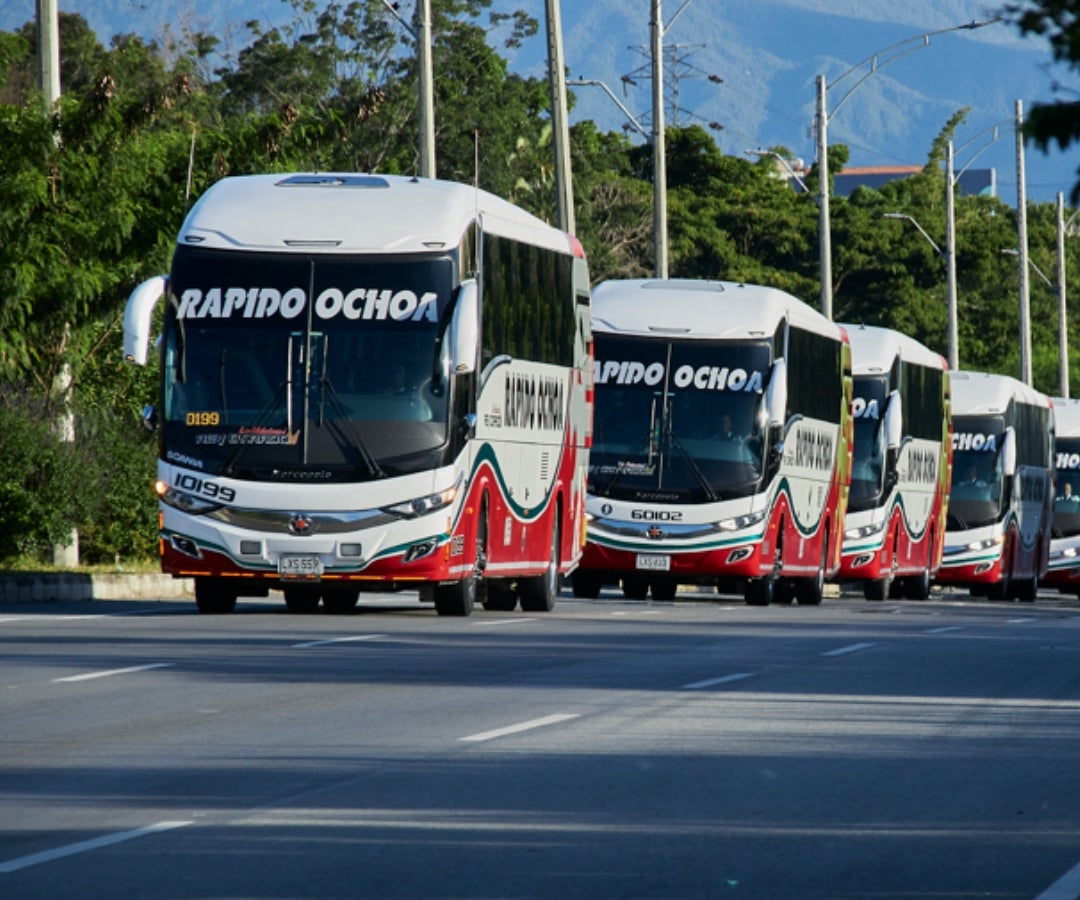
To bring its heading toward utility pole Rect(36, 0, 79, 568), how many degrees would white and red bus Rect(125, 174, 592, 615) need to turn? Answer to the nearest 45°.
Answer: approximately 135° to its right

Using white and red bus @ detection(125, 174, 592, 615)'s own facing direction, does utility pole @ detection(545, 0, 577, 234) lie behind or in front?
behind

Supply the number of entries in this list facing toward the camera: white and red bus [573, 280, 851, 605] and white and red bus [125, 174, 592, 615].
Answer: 2

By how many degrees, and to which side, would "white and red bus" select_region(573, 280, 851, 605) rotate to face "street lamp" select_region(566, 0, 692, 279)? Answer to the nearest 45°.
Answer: approximately 180°

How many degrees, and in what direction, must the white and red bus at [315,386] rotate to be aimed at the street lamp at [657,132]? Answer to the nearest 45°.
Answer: approximately 180°

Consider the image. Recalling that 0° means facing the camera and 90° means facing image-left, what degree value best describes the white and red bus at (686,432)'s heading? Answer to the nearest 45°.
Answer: approximately 0°
